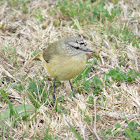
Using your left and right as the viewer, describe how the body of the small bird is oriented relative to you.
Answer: facing the viewer and to the right of the viewer
